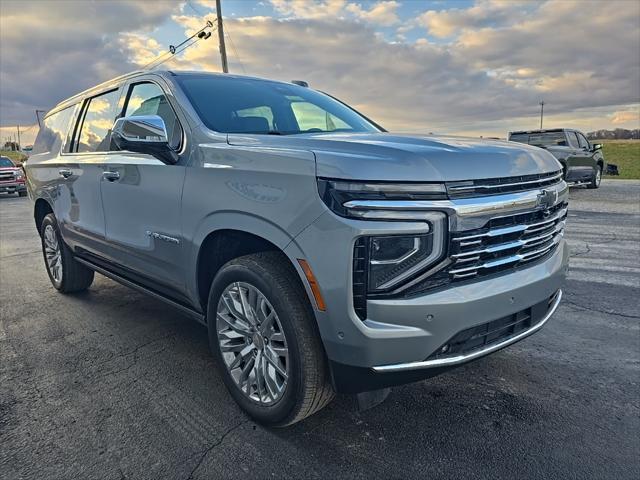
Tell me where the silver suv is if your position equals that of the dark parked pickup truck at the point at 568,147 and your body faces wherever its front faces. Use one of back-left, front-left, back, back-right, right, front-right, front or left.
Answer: back-right

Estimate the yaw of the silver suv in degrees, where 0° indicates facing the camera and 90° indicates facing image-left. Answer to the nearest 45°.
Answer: approximately 315°

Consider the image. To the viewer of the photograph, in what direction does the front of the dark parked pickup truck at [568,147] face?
facing away from the viewer and to the right of the viewer

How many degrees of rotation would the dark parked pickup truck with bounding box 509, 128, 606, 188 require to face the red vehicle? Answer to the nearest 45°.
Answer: approximately 135° to its left

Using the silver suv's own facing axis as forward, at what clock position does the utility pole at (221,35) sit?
The utility pole is roughly at 7 o'clock from the silver suv.

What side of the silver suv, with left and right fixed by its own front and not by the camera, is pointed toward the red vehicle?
back

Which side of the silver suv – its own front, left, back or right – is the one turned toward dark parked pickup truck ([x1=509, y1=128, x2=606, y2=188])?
left
